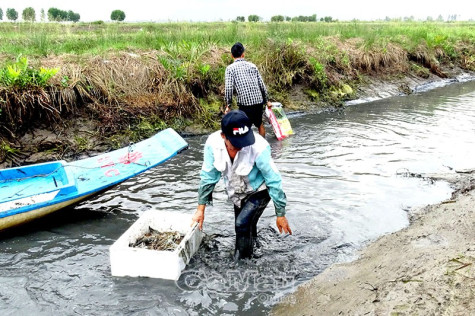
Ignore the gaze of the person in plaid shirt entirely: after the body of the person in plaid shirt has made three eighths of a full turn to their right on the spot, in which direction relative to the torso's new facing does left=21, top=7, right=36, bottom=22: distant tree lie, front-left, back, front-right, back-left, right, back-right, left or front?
back

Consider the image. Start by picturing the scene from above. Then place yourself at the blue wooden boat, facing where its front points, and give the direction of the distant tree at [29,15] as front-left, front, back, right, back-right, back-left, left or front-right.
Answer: front-left

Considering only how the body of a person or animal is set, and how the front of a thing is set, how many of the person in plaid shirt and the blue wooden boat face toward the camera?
0

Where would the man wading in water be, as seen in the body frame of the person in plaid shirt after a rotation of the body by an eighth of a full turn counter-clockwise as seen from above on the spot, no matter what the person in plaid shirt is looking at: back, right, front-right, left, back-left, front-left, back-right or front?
back-left

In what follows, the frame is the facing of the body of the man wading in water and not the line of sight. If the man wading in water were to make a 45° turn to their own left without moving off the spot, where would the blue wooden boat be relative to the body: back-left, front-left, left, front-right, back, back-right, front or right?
back

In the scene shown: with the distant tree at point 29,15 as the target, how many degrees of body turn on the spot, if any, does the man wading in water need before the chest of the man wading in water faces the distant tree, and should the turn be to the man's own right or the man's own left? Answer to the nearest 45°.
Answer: approximately 135° to the man's own right

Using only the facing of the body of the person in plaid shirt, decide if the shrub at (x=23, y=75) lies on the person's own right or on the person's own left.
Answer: on the person's own left

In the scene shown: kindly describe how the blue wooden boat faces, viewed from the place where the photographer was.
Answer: facing away from the viewer and to the right of the viewer

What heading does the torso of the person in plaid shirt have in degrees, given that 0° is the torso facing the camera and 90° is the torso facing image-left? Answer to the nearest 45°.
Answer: approximately 180°

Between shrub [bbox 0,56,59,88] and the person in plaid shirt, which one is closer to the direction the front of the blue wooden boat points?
the person in plaid shirt

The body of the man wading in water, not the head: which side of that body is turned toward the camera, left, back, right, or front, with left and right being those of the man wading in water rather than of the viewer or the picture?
front
